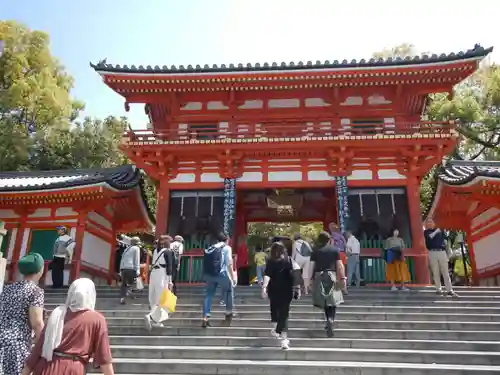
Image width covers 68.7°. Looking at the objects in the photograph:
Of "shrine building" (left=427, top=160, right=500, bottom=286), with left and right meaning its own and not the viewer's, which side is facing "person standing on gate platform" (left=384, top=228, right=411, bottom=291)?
right

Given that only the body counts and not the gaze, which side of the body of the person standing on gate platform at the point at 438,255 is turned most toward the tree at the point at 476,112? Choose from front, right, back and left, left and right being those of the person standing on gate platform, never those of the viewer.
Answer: back

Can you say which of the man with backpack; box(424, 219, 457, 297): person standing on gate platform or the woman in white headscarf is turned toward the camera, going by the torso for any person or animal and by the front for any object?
the person standing on gate platform

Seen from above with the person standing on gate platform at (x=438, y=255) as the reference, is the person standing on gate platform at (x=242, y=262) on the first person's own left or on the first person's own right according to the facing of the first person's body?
on the first person's own right

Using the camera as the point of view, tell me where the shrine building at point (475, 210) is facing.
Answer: facing the viewer

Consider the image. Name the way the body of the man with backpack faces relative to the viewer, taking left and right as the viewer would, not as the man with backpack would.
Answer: facing away from the viewer and to the right of the viewer

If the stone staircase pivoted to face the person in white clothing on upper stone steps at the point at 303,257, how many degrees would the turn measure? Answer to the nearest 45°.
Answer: approximately 180°

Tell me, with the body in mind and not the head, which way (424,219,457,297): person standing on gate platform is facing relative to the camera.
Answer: toward the camera

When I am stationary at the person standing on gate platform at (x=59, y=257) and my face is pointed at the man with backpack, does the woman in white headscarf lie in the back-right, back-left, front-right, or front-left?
front-right

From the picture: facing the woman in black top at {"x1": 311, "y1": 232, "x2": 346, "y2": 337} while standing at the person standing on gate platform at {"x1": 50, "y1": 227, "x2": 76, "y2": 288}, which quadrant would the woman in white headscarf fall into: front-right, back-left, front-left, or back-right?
front-right

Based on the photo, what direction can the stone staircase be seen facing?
toward the camera

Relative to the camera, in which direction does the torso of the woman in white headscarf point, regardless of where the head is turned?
away from the camera
